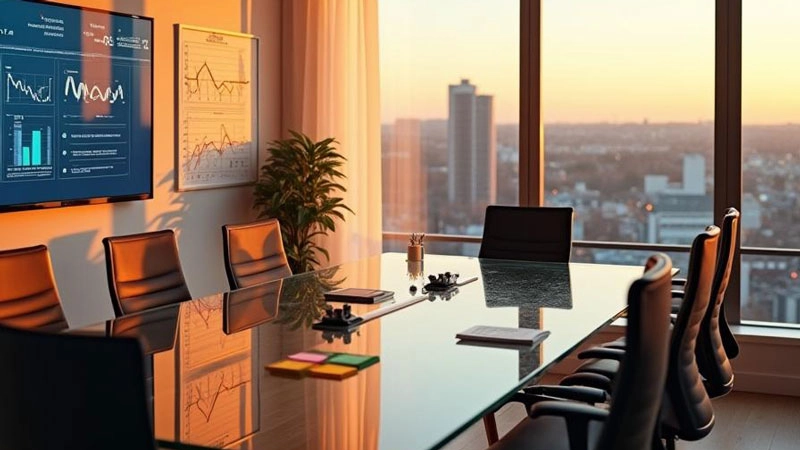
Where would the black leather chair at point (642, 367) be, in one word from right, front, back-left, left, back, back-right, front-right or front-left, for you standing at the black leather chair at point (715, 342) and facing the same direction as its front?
left

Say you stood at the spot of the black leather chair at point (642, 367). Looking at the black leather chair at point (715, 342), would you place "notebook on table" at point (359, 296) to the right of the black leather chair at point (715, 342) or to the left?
left

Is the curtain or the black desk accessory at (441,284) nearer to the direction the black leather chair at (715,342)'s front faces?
the black desk accessory

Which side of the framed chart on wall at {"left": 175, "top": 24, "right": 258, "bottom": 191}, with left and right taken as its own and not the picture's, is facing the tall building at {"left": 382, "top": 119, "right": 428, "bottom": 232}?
left

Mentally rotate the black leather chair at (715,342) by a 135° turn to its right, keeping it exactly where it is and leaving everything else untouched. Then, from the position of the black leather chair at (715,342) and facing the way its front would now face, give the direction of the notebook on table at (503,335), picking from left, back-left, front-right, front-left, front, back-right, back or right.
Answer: back

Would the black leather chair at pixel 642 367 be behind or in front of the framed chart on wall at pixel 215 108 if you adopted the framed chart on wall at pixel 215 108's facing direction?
in front

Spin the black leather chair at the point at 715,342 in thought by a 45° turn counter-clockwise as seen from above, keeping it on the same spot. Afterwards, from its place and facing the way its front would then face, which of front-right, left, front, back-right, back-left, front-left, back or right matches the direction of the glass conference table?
front

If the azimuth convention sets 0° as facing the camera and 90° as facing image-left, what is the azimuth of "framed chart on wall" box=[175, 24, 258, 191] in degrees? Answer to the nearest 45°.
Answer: approximately 315°

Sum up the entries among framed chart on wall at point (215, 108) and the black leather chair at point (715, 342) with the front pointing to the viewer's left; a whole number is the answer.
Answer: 1

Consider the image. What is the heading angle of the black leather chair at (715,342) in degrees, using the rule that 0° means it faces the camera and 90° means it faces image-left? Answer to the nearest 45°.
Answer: approximately 90°

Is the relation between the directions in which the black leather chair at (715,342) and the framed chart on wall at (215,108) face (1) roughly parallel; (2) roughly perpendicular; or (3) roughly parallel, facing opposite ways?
roughly parallel, facing opposite ways

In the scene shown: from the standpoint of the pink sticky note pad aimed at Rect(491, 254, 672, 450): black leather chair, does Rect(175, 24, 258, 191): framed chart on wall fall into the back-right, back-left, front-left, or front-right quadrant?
back-left

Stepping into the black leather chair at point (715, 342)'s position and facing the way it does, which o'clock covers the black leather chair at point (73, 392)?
the black leather chair at point (73, 392) is roughly at 10 o'clock from the black leather chair at point (715, 342).

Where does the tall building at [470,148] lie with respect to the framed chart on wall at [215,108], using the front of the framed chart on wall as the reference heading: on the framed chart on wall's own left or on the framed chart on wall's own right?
on the framed chart on wall's own left

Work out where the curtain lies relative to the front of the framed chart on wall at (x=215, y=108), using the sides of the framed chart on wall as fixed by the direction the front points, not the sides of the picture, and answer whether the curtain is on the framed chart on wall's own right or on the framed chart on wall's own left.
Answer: on the framed chart on wall's own left

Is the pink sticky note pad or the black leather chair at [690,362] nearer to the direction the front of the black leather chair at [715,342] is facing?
the pink sticky note pad
